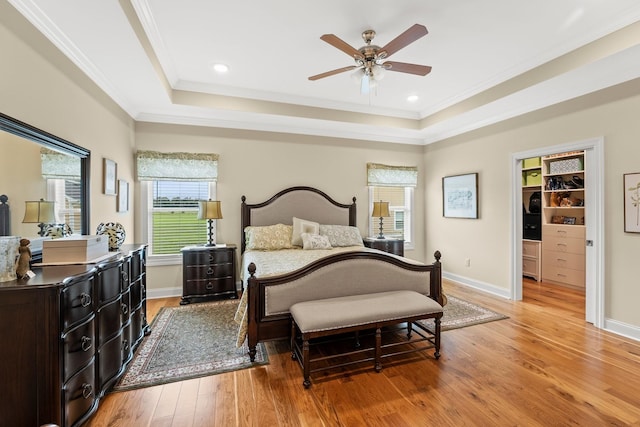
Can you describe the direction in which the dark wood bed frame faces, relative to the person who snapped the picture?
facing the viewer and to the right of the viewer

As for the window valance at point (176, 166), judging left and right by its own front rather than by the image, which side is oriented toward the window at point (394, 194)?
left

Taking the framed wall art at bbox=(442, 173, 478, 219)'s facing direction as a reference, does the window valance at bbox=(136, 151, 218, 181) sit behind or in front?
in front

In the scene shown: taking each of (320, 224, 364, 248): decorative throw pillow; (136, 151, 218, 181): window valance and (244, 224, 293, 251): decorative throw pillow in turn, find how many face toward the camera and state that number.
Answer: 3

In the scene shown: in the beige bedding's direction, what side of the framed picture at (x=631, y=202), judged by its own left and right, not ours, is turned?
front

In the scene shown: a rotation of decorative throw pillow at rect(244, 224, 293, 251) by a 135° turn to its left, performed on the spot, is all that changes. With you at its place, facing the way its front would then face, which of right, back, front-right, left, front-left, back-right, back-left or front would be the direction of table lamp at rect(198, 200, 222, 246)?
back-left

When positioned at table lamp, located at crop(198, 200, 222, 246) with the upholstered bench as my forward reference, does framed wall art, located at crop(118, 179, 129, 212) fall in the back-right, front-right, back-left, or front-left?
back-right

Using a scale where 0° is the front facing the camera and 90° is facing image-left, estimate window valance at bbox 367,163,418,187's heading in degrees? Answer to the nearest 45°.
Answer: approximately 315°

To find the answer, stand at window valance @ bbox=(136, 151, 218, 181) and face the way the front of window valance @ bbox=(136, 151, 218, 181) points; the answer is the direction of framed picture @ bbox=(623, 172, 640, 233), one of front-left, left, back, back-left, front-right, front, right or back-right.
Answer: front-left

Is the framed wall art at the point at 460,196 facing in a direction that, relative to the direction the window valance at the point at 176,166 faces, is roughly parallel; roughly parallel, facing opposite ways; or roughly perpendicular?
roughly perpendicular

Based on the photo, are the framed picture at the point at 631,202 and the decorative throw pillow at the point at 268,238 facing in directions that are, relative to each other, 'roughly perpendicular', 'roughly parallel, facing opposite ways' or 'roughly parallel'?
roughly perpendicular

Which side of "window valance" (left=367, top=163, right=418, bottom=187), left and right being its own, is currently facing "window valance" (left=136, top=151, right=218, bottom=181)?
right

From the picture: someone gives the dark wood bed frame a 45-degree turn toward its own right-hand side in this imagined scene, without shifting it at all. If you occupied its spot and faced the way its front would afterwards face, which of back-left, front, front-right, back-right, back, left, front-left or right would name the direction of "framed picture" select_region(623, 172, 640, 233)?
left
